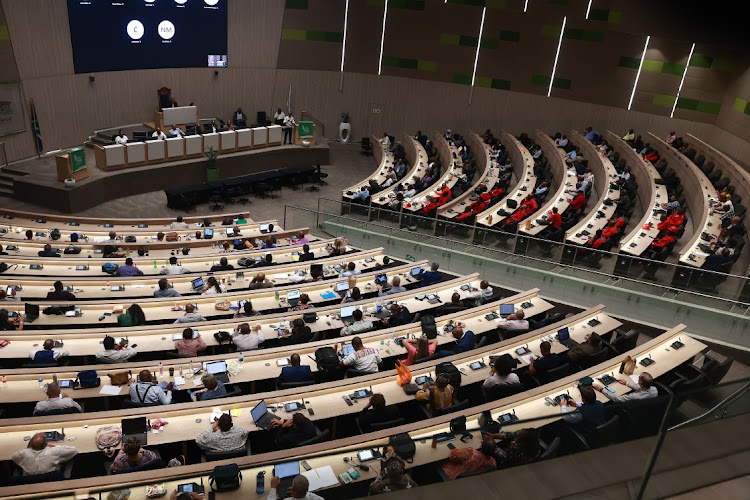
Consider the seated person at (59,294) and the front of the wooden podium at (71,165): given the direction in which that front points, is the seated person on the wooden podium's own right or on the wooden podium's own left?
on the wooden podium's own right

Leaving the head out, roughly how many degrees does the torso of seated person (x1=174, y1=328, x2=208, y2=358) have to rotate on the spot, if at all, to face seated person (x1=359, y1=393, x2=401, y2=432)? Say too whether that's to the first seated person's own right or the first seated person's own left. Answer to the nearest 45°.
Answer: approximately 135° to the first seated person's own right

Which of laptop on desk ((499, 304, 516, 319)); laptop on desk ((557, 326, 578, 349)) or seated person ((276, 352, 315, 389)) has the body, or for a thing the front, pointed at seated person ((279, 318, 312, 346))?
seated person ((276, 352, 315, 389))

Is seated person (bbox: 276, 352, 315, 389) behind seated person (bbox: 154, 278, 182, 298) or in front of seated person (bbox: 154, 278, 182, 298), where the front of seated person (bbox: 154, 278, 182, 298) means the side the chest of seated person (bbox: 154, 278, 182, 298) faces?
behind

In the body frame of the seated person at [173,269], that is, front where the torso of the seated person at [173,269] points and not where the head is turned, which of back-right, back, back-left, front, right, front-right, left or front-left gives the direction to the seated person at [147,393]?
back

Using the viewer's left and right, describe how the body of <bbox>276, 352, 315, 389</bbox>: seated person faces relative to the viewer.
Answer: facing away from the viewer

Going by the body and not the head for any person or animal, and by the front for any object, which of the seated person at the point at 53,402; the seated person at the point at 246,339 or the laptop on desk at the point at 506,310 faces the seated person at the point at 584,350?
the laptop on desk

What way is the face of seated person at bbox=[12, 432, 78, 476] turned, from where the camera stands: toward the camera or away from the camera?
away from the camera

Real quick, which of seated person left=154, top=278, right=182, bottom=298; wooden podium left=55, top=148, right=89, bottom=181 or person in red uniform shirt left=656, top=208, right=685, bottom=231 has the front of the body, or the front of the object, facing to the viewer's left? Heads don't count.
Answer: the person in red uniform shirt

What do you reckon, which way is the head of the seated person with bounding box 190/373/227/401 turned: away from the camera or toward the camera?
away from the camera

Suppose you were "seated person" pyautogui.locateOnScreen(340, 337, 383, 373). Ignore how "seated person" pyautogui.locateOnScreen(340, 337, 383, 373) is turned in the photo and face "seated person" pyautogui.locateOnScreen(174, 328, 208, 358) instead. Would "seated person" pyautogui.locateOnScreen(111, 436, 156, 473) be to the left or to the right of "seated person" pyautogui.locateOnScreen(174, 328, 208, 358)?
left

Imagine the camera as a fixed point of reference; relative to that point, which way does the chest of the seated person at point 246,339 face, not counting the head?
away from the camera

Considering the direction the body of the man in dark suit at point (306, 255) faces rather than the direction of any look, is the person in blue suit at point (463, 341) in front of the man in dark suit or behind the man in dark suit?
behind

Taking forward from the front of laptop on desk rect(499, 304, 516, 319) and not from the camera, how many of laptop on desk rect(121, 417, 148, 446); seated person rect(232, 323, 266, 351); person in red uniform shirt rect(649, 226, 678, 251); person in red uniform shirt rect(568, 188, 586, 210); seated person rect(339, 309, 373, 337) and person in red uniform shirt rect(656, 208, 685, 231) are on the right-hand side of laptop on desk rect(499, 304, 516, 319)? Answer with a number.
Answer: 3

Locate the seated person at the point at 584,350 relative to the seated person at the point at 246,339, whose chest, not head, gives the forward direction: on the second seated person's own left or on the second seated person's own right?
on the second seated person's own right

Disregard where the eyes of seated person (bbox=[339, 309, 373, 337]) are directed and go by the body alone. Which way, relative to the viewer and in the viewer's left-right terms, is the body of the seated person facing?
facing away from the viewer

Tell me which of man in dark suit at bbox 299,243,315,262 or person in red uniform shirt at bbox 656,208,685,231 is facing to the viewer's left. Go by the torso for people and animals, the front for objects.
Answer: the person in red uniform shirt
